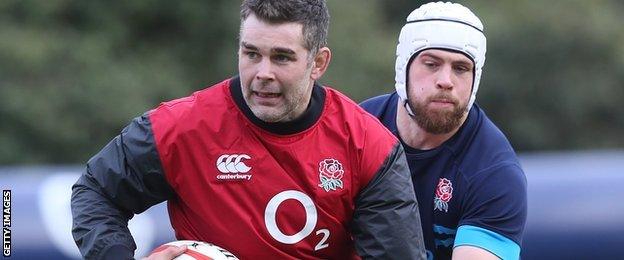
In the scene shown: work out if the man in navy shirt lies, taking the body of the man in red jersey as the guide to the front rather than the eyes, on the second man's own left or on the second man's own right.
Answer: on the second man's own left

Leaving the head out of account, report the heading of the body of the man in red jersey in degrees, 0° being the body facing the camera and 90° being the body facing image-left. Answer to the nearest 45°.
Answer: approximately 0°
